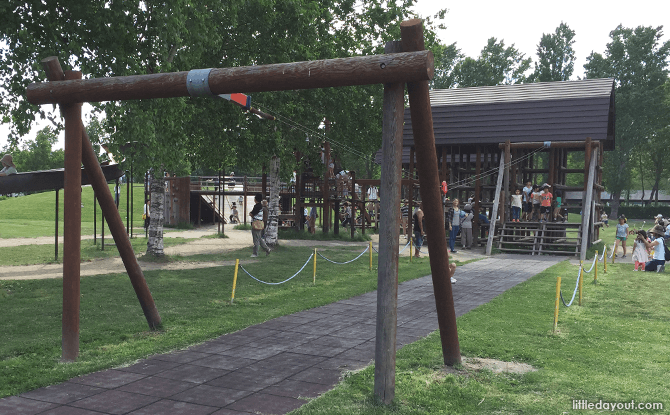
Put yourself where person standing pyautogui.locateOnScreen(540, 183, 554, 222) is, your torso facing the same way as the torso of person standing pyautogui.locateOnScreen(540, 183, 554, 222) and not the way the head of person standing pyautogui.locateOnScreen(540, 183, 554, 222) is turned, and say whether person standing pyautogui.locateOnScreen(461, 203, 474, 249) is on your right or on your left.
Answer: on your right

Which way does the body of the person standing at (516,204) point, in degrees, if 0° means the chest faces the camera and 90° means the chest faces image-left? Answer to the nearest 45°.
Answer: approximately 0°

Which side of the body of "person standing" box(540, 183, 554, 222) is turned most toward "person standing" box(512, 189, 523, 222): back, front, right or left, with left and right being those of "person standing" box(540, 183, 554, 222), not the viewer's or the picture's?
right

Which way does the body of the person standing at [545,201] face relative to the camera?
toward the camera

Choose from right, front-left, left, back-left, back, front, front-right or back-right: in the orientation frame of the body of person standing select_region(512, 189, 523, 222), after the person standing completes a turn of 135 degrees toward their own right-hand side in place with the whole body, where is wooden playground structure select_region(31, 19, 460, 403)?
back-left

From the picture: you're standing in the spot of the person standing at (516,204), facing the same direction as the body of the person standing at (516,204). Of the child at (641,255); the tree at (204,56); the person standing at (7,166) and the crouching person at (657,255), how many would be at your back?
0

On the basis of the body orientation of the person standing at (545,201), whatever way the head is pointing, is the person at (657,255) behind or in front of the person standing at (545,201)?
in front

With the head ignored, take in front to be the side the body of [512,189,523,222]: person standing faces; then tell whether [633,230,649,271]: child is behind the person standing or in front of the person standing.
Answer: in front

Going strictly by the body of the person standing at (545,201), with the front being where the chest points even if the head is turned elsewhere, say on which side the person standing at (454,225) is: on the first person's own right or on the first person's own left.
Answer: on the first person's own right

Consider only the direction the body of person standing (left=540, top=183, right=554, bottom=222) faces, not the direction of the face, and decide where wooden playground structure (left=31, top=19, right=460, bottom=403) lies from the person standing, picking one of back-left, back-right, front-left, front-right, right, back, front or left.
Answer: front

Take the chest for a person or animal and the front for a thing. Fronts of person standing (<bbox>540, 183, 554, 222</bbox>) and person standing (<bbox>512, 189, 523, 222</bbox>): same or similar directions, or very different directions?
same or similar directions

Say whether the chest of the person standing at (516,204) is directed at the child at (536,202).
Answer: no

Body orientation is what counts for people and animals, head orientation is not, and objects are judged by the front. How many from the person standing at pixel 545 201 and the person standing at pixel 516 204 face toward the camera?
2

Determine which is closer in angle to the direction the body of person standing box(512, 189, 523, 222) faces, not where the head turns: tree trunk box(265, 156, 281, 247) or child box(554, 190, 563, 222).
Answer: the tree trunk

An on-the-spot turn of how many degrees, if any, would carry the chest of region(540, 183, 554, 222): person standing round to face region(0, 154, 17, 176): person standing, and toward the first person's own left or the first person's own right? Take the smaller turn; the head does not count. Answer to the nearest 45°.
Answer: approximately 45° to the first person's own right
